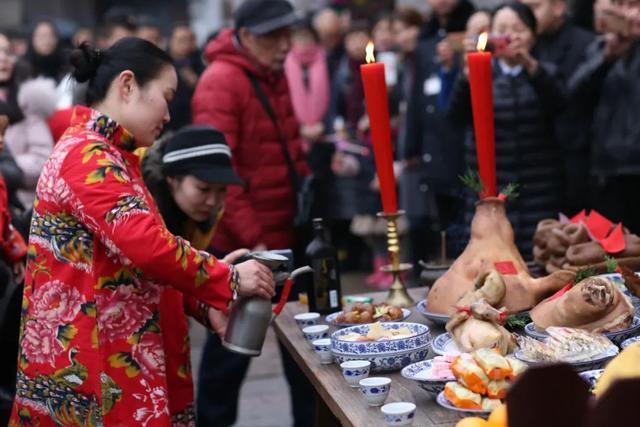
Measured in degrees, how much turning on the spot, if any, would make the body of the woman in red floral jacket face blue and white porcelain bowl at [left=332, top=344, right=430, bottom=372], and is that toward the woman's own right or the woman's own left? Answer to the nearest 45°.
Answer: approximately 45° to the woman's own right

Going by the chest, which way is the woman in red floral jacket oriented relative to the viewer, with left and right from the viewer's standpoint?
facing to the right of the viewer

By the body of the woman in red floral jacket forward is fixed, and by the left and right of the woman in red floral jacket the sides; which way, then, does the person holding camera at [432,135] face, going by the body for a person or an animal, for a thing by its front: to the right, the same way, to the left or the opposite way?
to the right

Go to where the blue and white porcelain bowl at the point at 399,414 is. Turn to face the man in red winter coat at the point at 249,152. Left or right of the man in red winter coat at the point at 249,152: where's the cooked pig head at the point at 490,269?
right

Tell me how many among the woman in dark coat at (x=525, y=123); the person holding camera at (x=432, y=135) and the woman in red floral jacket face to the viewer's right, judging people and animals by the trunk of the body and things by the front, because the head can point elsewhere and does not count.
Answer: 1

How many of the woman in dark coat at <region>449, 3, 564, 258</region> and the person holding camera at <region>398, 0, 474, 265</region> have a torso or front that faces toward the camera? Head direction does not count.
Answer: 2

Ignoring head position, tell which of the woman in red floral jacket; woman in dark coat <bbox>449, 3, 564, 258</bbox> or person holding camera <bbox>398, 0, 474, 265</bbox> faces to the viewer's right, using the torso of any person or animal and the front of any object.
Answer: the woman in red floral jacket

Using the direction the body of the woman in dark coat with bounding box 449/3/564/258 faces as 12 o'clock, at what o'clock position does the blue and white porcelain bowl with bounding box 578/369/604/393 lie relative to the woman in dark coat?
The blue and white porcelain bowl is roughly at 12 o'clock from the woman in dark coat.

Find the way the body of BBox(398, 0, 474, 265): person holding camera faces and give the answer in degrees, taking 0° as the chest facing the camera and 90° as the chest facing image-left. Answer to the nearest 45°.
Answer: approximately 0°

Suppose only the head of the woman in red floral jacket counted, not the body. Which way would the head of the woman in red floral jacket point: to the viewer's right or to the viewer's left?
to the viewer's right

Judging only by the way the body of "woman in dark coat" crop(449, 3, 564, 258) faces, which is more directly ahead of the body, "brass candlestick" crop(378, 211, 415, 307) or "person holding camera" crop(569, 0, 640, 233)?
the brass candlestick

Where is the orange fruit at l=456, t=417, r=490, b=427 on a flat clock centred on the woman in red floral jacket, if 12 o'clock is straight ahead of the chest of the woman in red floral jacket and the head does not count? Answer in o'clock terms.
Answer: The orange fruit is roughly at 2 o'clock from the woman in red floral jacket.
